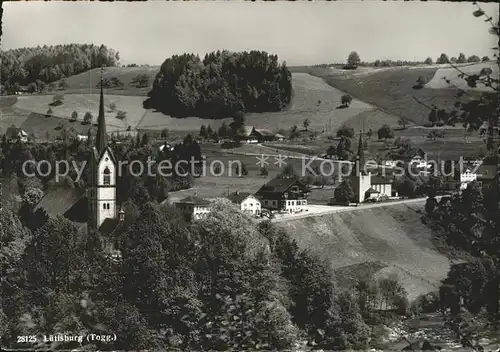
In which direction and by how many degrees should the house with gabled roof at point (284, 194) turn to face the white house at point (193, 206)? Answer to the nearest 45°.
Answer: approximately 135° to its right

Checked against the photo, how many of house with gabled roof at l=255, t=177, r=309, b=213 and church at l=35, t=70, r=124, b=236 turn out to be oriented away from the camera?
0

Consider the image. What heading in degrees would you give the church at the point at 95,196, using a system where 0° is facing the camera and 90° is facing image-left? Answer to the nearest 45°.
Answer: approximately 315°

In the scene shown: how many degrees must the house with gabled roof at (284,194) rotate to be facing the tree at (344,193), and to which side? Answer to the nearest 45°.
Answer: approximately 45° to its left

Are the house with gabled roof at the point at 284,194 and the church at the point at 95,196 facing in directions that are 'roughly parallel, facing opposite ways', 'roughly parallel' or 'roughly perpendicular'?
roughly parallel

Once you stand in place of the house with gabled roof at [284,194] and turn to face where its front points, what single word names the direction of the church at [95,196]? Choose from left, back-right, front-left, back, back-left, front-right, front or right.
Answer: back-right

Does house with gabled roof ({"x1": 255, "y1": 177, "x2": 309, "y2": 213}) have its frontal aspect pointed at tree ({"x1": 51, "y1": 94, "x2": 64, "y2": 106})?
no
